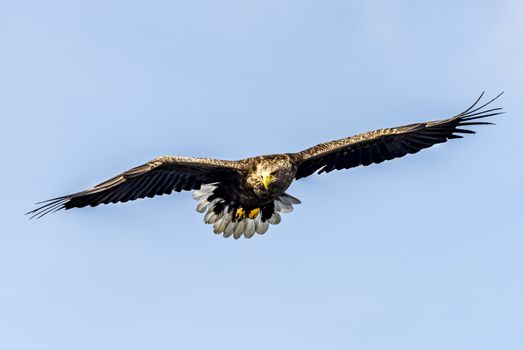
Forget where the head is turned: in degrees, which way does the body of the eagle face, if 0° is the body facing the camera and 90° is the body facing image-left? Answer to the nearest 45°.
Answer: approximately 0°
